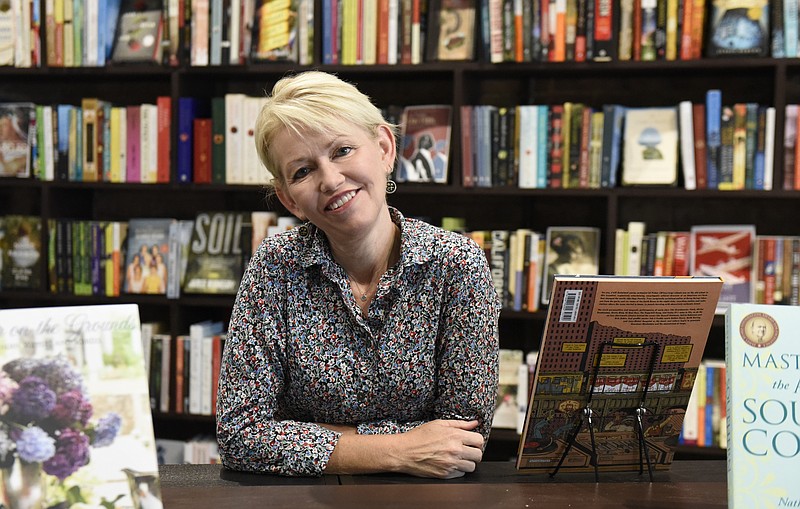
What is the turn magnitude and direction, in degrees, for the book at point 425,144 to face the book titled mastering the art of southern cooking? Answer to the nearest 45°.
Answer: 0° — it already faces it

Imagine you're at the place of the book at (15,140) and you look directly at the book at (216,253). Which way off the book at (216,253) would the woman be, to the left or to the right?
right

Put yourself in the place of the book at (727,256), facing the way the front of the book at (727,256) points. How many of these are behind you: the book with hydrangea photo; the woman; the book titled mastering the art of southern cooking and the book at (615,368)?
0

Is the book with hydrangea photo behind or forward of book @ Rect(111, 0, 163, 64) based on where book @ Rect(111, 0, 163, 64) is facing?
forward

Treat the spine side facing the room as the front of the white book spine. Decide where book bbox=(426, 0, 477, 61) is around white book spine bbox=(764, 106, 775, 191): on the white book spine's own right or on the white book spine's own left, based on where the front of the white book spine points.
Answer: on the white book spine's own right

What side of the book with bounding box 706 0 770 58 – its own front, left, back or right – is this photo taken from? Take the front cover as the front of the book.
front

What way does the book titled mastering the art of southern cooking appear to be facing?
toward the camera

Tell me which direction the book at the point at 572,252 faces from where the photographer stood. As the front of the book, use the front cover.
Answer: facing the viewer

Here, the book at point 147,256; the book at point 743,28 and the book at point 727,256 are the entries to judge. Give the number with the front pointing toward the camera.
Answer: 3

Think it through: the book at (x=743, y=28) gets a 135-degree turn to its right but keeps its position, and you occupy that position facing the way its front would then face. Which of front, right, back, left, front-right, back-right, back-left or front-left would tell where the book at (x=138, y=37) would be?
front-left

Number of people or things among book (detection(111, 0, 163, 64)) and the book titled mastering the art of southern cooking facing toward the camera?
2

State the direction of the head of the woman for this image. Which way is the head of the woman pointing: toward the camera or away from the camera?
toward the camera
